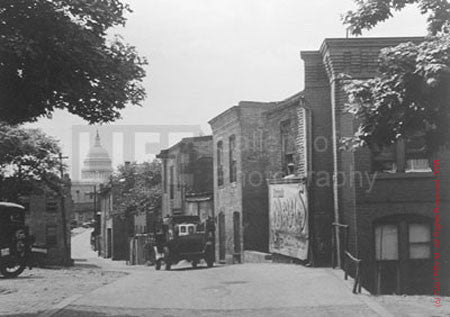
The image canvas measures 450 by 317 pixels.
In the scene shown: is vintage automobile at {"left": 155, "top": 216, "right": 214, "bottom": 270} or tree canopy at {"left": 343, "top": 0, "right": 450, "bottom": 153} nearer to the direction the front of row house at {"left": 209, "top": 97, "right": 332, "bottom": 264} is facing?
the vintage automobile

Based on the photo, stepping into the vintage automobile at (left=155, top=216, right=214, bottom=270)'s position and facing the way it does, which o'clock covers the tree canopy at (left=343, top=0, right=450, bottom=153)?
The tree canopy is roughly at 5 o'clock from the vintage automobile.

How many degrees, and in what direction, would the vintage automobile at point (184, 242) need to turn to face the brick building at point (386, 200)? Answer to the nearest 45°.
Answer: approximately 135° to its right

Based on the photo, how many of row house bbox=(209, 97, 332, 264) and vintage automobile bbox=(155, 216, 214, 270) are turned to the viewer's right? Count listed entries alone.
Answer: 0

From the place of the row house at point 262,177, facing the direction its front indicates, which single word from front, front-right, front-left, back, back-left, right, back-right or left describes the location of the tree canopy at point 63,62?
front-left

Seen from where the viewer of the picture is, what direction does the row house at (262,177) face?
facing the viewer and to the left of the viewer
